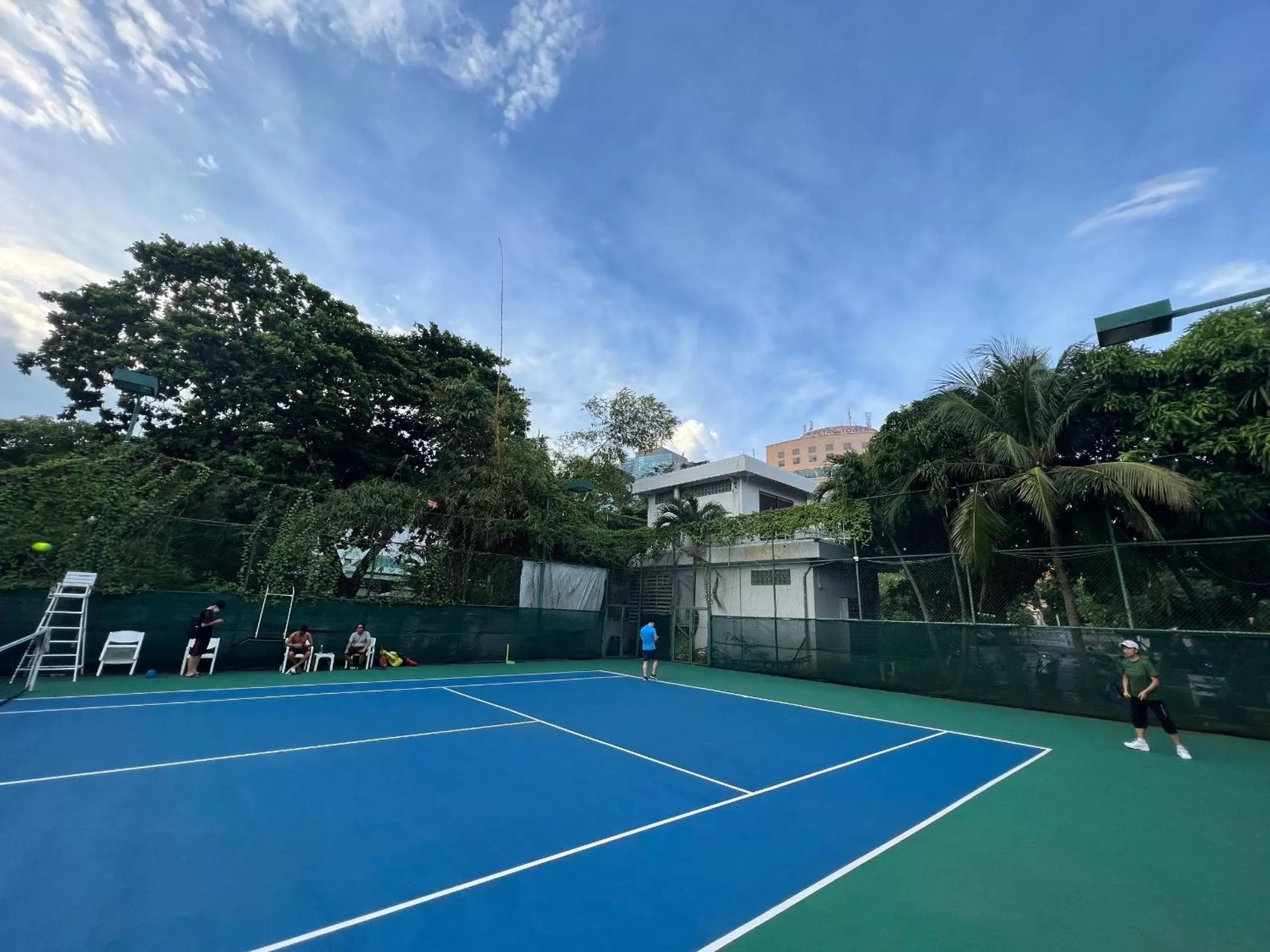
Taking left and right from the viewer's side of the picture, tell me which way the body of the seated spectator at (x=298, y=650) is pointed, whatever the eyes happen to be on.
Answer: facing the viewer

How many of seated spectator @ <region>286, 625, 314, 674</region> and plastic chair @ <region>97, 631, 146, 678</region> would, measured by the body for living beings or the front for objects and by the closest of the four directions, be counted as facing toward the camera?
2

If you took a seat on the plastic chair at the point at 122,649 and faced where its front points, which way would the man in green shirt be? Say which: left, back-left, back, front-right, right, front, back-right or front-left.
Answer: front-left

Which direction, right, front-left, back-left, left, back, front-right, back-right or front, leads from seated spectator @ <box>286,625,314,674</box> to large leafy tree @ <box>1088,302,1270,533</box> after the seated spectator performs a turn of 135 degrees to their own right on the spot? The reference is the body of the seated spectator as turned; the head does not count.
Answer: back

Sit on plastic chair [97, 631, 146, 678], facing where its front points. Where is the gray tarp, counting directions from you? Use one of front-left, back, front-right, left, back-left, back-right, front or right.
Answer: left

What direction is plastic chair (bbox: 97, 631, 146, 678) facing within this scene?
toward the camera

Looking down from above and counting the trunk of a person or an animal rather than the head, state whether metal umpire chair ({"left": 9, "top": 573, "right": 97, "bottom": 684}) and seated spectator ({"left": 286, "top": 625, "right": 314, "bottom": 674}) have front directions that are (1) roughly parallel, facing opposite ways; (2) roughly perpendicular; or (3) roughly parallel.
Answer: roughly parallel

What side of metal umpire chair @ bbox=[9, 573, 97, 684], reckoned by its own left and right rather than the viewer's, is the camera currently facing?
front

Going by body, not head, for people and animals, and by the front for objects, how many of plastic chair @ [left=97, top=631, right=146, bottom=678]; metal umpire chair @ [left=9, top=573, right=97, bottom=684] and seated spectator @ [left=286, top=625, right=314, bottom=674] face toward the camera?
3

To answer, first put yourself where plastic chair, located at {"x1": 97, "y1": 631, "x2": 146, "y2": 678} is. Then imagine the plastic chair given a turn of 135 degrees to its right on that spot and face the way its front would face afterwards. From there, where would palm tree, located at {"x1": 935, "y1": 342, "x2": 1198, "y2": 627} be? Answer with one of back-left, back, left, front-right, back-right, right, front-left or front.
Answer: back

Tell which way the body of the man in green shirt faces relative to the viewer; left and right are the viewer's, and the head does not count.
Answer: facing the viewer and to the left of the viewer
